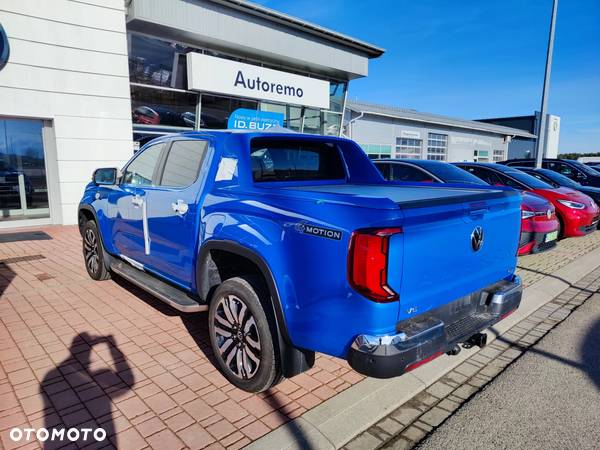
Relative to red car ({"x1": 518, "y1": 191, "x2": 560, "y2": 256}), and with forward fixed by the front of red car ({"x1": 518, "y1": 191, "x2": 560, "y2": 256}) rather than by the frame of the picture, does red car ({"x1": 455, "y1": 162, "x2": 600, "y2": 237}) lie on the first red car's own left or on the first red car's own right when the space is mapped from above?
on the first red car's own left

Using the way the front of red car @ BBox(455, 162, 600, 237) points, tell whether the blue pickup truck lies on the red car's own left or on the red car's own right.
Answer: on the red car's own right

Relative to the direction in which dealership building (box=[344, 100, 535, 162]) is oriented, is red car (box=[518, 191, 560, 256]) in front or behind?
in front

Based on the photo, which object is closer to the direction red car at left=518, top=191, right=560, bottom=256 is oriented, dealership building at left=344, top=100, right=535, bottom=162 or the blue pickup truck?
the blue pickup truck

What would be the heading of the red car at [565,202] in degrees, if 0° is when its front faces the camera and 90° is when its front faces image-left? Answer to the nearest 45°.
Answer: approximately 315°

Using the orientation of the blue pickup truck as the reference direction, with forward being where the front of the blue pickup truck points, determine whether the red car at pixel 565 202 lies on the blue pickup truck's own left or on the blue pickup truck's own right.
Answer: on the blue pickup truck's own right

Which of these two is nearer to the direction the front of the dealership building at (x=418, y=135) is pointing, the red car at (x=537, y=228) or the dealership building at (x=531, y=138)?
the red car

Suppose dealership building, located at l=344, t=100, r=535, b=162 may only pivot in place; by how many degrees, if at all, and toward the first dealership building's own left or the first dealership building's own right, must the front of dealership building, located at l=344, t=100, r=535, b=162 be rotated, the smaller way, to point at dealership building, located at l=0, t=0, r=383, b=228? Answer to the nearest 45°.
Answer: approximately 45° to the first dealership building's own right
